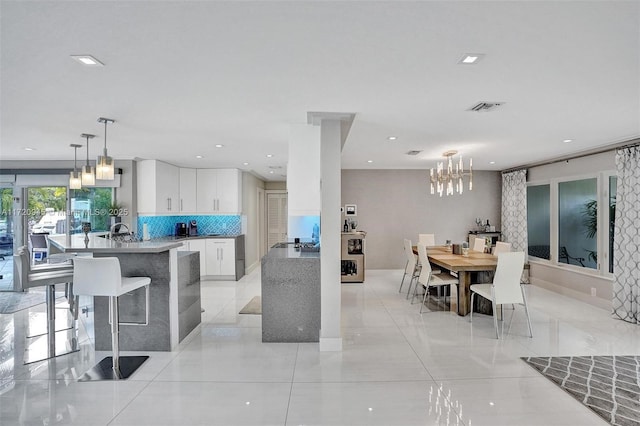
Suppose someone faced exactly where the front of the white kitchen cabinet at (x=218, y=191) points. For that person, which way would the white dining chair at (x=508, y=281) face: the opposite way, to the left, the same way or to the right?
the opposite way

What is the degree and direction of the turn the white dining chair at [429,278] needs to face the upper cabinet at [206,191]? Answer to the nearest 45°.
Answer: approximately 135° to its left

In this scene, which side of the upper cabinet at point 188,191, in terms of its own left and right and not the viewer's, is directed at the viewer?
front

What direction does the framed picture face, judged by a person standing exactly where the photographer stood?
facing the viewer

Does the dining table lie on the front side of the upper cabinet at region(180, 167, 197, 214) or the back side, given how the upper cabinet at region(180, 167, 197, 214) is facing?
on the front side

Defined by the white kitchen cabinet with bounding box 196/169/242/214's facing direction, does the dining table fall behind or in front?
in front

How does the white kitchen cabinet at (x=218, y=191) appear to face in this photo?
toward the camera

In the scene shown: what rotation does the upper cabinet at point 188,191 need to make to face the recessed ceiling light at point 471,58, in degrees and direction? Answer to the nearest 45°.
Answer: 0° — it already faces it

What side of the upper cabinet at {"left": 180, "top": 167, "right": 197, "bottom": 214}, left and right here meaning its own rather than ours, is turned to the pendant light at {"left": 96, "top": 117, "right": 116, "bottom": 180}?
front

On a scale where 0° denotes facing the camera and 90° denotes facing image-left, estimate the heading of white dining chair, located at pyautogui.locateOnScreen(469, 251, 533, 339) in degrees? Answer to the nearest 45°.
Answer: approximately 135°

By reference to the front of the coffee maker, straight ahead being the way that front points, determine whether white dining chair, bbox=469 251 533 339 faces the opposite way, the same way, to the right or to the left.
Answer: the opposite way

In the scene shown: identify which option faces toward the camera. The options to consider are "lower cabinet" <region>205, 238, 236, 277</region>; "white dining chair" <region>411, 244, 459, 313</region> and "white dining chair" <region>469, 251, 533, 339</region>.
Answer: the lower cabinet

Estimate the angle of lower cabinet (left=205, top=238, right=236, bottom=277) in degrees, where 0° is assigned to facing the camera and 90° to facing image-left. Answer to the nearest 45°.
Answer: approximately 0°
